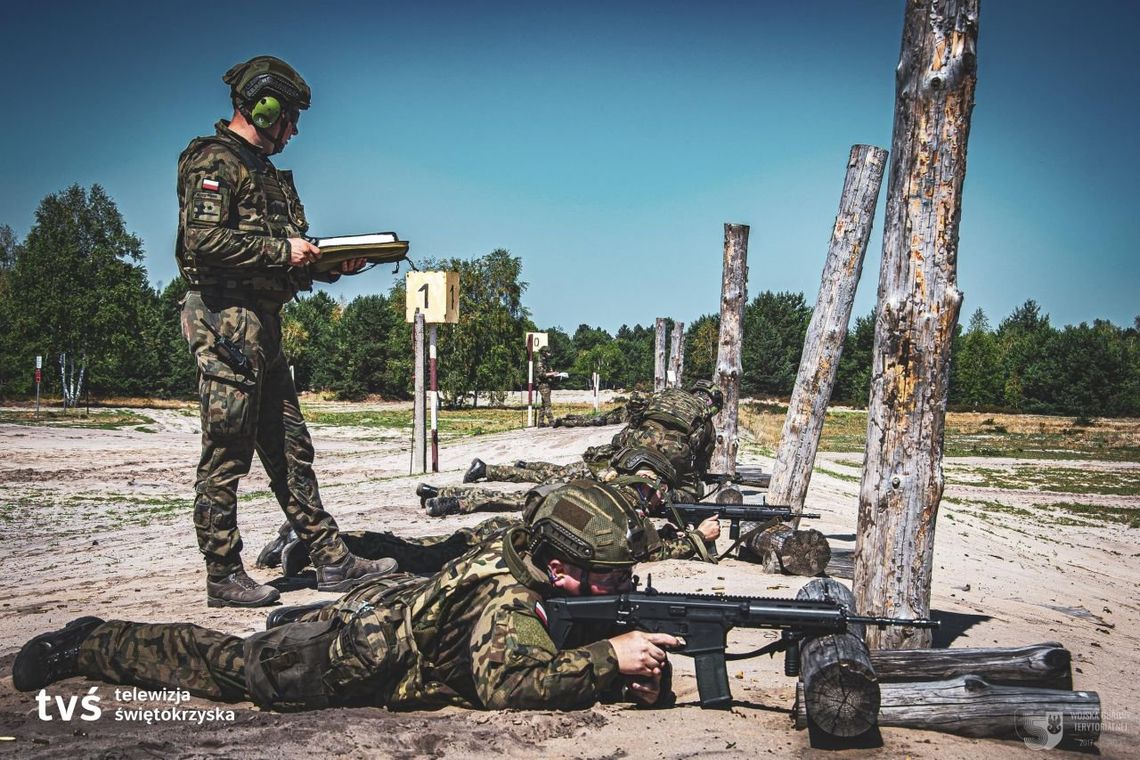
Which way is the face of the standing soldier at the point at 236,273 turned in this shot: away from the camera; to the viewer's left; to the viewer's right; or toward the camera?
to the viewer's right

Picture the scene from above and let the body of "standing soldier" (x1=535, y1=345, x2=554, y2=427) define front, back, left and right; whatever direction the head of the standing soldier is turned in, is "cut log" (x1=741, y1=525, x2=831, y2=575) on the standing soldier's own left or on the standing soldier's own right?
on the standing soldier's own right

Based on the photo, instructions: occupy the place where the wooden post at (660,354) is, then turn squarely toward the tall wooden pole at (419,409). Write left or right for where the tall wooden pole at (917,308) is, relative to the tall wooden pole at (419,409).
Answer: left

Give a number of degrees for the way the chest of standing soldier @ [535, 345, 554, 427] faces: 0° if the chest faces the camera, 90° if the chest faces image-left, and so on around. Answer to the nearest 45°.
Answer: approximately 270°

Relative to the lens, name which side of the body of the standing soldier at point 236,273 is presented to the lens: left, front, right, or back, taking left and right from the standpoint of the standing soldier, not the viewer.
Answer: right

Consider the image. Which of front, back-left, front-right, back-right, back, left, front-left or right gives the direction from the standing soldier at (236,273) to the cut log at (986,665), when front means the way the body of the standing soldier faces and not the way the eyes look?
front-right

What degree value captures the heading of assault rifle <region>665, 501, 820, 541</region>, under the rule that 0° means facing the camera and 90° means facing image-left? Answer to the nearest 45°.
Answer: approximately 270°

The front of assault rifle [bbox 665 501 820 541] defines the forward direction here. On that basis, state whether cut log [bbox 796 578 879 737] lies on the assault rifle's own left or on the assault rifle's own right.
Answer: on the assault rifle's own right

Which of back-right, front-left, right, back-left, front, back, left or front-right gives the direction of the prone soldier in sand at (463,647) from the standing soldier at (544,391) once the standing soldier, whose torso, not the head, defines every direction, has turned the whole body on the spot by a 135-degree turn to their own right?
front-left

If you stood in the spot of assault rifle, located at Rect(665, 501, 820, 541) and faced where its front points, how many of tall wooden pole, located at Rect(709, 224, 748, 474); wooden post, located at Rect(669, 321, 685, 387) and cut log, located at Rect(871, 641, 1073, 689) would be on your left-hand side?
2

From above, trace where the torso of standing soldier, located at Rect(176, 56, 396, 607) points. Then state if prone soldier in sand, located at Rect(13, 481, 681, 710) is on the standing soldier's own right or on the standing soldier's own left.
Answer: on the standing soldier's own right
